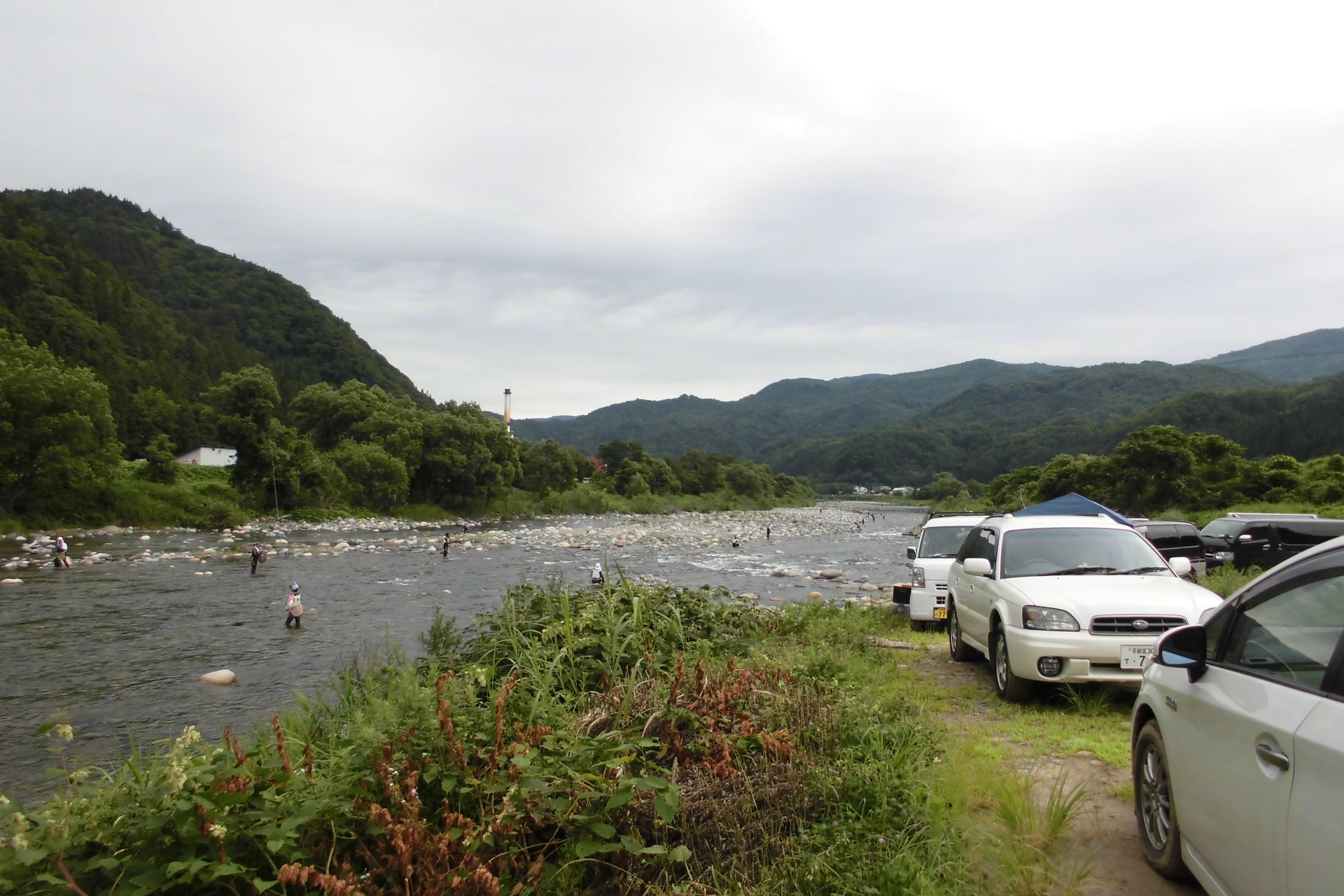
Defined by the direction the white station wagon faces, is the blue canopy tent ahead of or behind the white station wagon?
behind

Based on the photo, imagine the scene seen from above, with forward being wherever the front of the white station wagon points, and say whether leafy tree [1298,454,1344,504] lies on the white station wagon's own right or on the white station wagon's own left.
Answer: on the white station wagon's own left

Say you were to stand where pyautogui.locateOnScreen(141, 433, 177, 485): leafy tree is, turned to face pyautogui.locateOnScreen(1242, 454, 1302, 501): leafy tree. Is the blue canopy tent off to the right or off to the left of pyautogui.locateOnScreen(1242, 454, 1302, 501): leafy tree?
right

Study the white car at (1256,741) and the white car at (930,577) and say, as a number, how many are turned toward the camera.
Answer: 1

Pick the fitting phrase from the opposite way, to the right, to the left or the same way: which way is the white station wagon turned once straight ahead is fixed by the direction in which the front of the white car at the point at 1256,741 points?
the opposite way

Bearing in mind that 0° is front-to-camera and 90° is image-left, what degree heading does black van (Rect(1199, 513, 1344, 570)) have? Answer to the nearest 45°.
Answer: approximately 45°

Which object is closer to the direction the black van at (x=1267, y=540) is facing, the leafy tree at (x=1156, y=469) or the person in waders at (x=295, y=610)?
the person in waders

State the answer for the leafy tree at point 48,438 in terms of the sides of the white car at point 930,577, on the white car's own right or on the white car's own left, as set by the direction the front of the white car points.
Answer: on the white car's own right

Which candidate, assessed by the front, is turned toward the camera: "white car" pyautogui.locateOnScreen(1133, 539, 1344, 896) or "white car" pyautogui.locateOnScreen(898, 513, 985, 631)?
"white car" pyautogui.locateOnScreen(898, 513, 985, 631)

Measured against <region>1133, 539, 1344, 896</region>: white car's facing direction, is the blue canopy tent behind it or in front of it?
in front

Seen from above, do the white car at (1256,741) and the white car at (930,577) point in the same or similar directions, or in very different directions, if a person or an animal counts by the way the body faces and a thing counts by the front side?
very different directions

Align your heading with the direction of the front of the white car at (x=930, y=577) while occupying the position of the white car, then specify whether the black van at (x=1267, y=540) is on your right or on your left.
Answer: on your left

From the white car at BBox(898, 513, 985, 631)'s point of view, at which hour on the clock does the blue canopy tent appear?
The blue canopy tent is roughly at 7 o'clock from the white car.

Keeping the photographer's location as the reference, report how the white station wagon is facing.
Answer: facing the viewer and to the right of the viewer

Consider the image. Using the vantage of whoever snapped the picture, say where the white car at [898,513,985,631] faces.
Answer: facing the viewer

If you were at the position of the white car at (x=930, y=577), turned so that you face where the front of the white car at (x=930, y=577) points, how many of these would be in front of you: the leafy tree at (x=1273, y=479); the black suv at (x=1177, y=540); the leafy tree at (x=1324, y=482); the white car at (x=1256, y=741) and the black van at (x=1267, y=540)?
1

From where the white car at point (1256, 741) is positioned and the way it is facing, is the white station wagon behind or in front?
in front

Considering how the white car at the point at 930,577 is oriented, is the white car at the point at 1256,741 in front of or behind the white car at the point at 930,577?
in front
